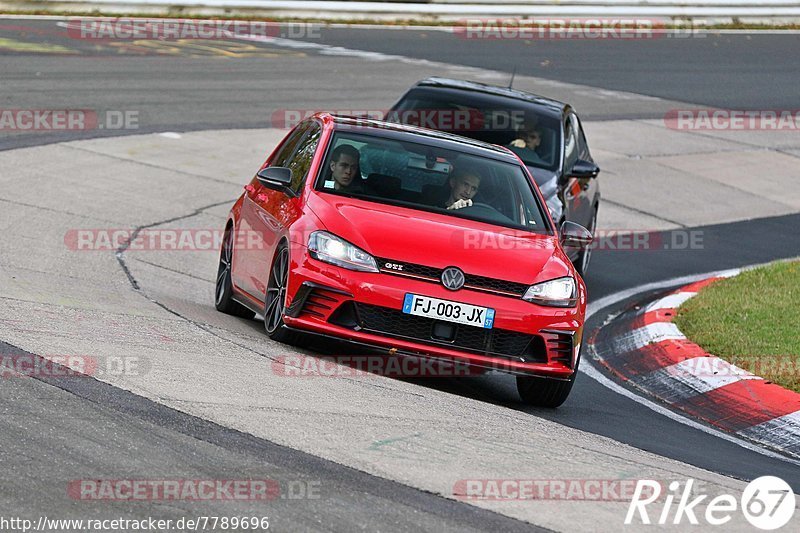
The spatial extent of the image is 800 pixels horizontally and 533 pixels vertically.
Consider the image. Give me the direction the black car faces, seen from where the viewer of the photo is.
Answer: facing the viewer and to the left of the viewer

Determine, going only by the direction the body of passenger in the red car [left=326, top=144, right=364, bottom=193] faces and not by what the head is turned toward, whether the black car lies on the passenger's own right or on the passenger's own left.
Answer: on the passenger's own left

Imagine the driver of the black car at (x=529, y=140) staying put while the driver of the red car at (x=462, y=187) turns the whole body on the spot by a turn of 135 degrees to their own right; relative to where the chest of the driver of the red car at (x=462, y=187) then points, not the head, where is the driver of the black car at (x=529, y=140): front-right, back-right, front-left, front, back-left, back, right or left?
right

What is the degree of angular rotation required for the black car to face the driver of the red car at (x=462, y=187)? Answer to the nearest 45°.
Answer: approximately 45° to its left

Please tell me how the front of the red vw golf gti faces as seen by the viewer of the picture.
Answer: facing the viewer and to the right of the viewer

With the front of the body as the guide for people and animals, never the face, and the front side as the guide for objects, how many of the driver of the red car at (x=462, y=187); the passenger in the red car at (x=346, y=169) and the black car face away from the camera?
0

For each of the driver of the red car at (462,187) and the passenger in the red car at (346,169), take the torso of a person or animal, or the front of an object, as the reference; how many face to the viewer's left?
0

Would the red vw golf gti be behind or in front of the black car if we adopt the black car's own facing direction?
in front

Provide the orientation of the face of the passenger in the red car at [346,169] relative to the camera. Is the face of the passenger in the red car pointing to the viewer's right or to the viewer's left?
to the viewer's right
